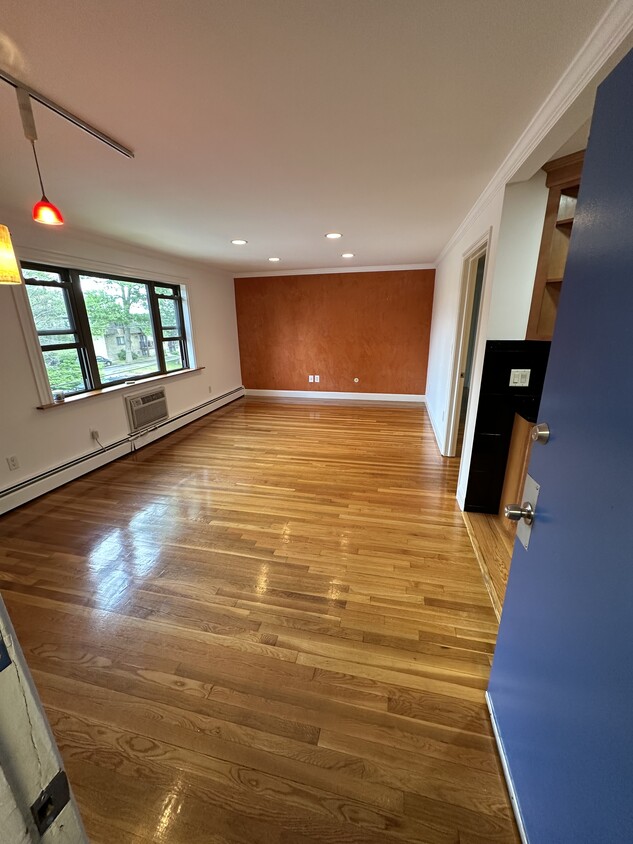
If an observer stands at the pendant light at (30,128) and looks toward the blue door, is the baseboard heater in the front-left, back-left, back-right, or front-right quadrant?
back-left

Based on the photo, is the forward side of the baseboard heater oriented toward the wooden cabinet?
yes

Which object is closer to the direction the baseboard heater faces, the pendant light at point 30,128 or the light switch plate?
the light switch plate

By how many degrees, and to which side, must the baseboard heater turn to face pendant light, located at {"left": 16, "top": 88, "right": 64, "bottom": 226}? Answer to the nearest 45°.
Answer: approximately 45° to its right

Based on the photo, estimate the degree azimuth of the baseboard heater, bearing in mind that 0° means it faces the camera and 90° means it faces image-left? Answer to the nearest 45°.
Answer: approximately 315°
